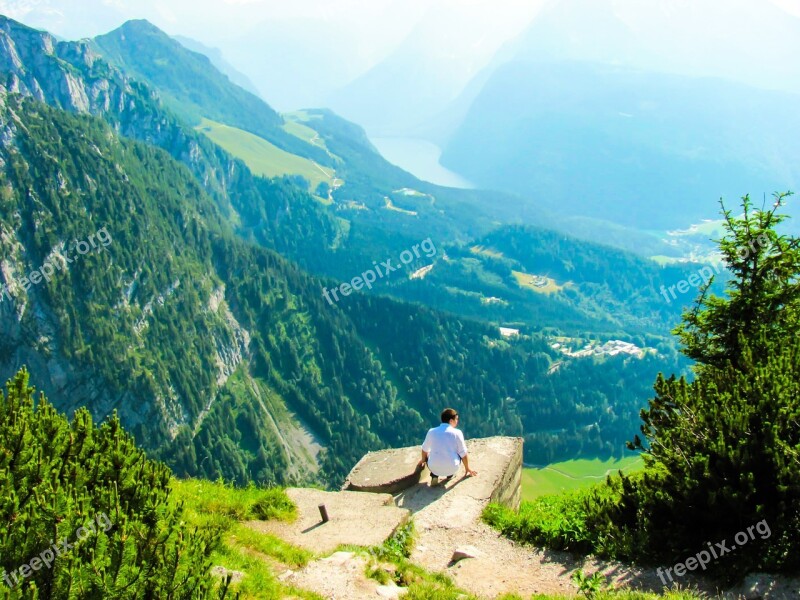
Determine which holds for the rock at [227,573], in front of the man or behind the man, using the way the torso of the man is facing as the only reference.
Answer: behind

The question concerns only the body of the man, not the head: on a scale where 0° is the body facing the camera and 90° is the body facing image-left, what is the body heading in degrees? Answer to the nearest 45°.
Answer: approximately 180°

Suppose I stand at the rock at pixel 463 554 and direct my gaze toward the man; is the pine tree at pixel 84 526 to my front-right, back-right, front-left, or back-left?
back-left

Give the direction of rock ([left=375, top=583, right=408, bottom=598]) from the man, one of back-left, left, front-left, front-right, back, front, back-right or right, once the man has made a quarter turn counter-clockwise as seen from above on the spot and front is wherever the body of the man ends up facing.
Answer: left

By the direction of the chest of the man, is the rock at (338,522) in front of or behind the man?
behind

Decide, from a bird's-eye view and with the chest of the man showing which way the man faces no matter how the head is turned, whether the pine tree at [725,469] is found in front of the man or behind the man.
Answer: behind
